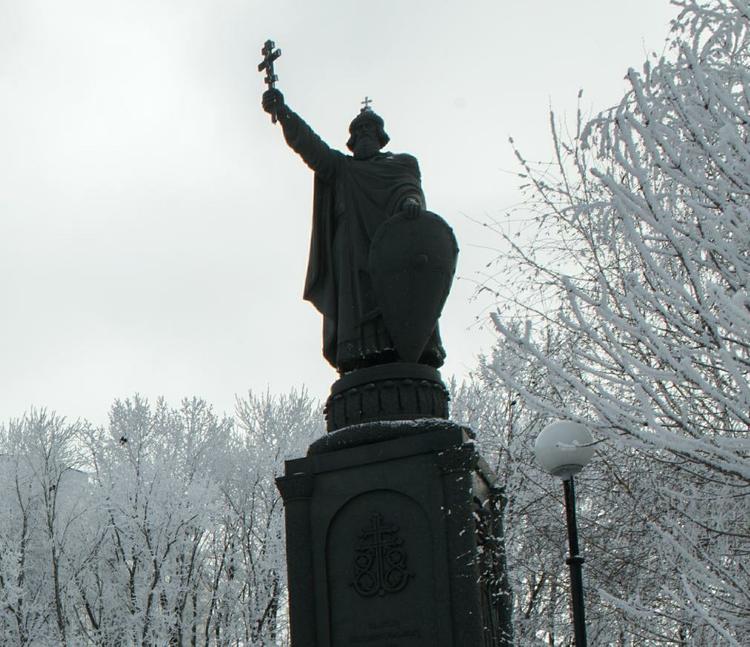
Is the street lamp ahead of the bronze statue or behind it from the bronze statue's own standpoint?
ahead

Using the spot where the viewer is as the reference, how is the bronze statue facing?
facing the viewer

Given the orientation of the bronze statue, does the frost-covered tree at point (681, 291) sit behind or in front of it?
in front
